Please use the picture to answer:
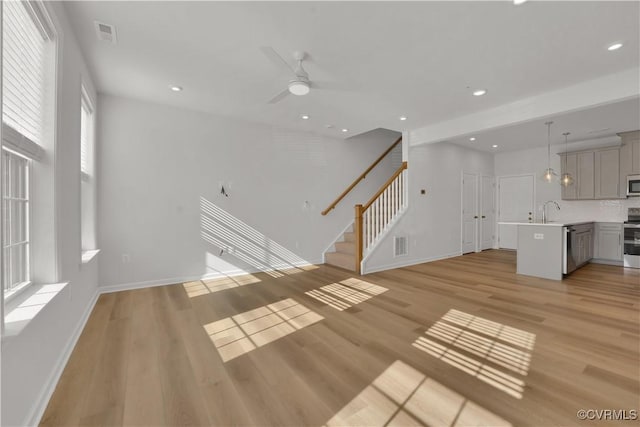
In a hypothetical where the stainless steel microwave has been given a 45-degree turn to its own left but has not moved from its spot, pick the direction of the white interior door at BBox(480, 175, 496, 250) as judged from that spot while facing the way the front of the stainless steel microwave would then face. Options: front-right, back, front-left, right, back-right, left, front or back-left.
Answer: back-right

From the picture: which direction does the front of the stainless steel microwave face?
toward the camera

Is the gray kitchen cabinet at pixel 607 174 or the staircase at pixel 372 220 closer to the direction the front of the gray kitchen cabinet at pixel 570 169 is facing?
the staircase

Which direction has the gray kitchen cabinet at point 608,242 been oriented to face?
toward the camera

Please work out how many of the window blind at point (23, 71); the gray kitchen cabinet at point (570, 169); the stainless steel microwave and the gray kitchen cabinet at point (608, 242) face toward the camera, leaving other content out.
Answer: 3

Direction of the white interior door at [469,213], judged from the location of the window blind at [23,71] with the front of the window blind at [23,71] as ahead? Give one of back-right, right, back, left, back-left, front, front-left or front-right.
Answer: front

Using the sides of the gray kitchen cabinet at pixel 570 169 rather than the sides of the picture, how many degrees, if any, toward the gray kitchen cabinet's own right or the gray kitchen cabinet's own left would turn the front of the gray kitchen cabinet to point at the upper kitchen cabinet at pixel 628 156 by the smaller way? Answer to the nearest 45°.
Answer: approximately 90° to the gray kitchen cabinet's own left

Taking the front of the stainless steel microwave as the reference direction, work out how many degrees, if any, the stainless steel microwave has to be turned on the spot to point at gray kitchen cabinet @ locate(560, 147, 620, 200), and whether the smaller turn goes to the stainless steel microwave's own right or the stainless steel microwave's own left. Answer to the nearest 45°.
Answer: approximately 90° to the stainless steel microwave's own right

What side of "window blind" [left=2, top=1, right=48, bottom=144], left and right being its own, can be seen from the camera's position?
right

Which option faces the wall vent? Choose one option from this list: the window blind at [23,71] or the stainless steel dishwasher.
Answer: the window blind
